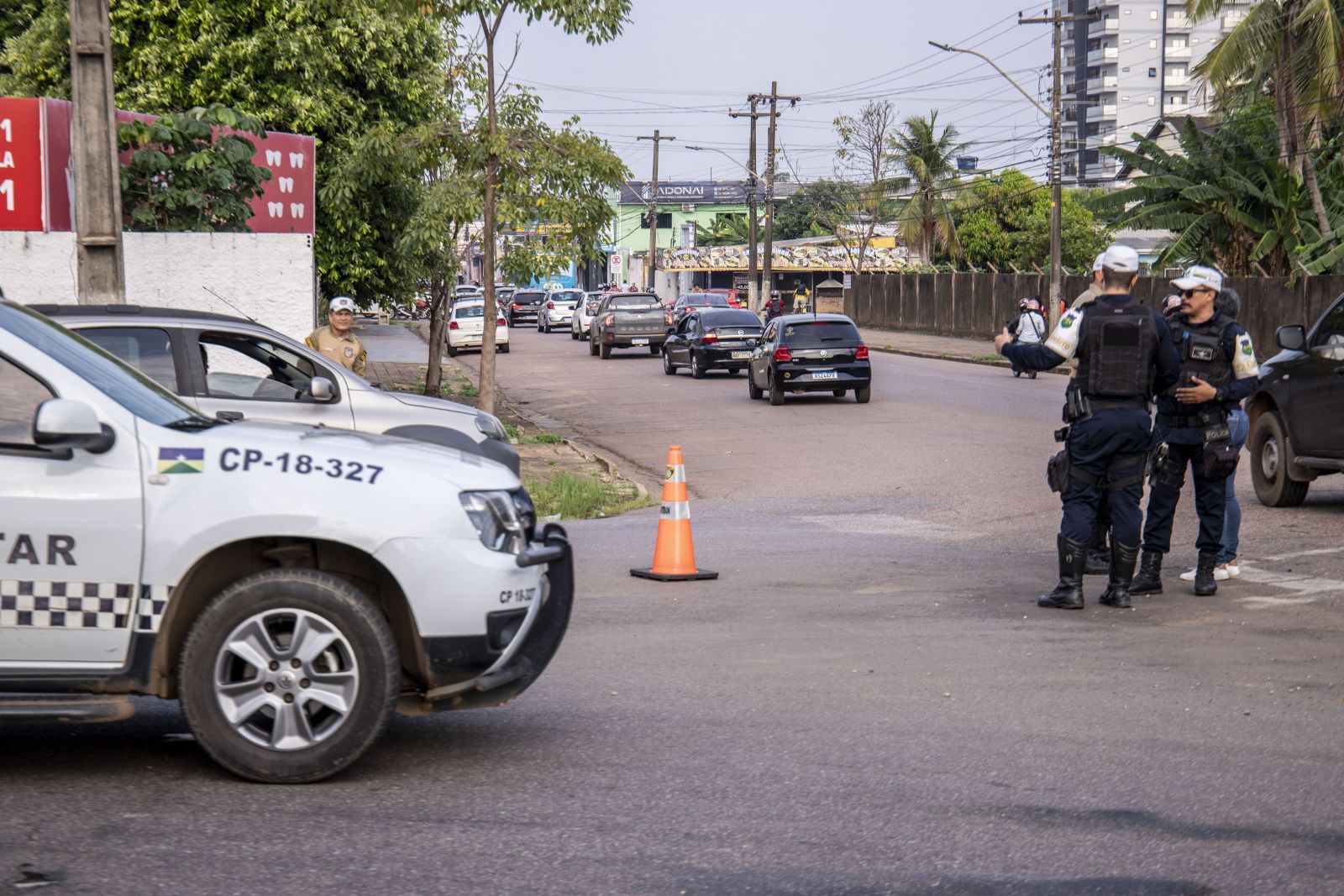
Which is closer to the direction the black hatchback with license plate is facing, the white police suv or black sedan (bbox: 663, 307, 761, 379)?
the black sedan

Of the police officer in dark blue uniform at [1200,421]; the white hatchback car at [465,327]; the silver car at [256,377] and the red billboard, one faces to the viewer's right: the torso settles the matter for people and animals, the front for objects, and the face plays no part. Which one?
the silver car

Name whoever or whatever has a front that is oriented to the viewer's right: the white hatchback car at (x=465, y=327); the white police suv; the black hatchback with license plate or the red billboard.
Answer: the white police suv

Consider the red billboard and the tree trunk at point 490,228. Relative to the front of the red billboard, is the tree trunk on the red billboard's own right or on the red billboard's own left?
on the red billboard's own left

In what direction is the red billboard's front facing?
toward the camera

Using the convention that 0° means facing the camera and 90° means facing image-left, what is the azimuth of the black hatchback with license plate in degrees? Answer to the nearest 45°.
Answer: approximately 180°

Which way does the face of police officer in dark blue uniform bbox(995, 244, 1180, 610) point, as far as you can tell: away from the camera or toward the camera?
away from the camera

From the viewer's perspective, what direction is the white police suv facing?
to the viewer's right

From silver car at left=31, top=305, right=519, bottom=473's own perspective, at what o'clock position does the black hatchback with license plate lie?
The black hatchback with license plate is roughly at 10 o'clock from the silver car.

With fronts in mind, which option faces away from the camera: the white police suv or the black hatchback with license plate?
the black hatchback with license plate

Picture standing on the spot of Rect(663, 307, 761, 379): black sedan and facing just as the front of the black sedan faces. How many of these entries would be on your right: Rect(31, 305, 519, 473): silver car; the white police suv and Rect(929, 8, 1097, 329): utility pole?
1

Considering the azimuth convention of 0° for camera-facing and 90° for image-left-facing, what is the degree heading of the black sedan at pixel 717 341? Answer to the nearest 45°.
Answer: approximately 135°

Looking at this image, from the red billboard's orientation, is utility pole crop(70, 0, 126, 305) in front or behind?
in front

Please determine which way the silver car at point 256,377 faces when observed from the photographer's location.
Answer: facing to the right of the viewer
